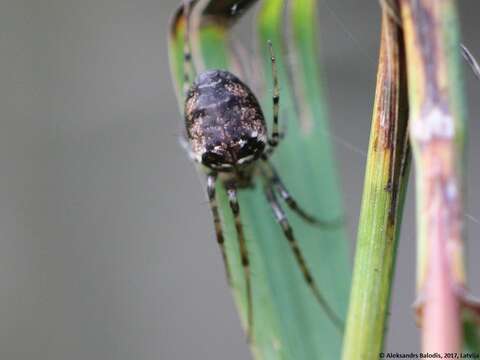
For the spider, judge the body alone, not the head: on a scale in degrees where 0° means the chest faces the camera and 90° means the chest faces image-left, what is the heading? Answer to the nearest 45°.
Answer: approximately 0°
